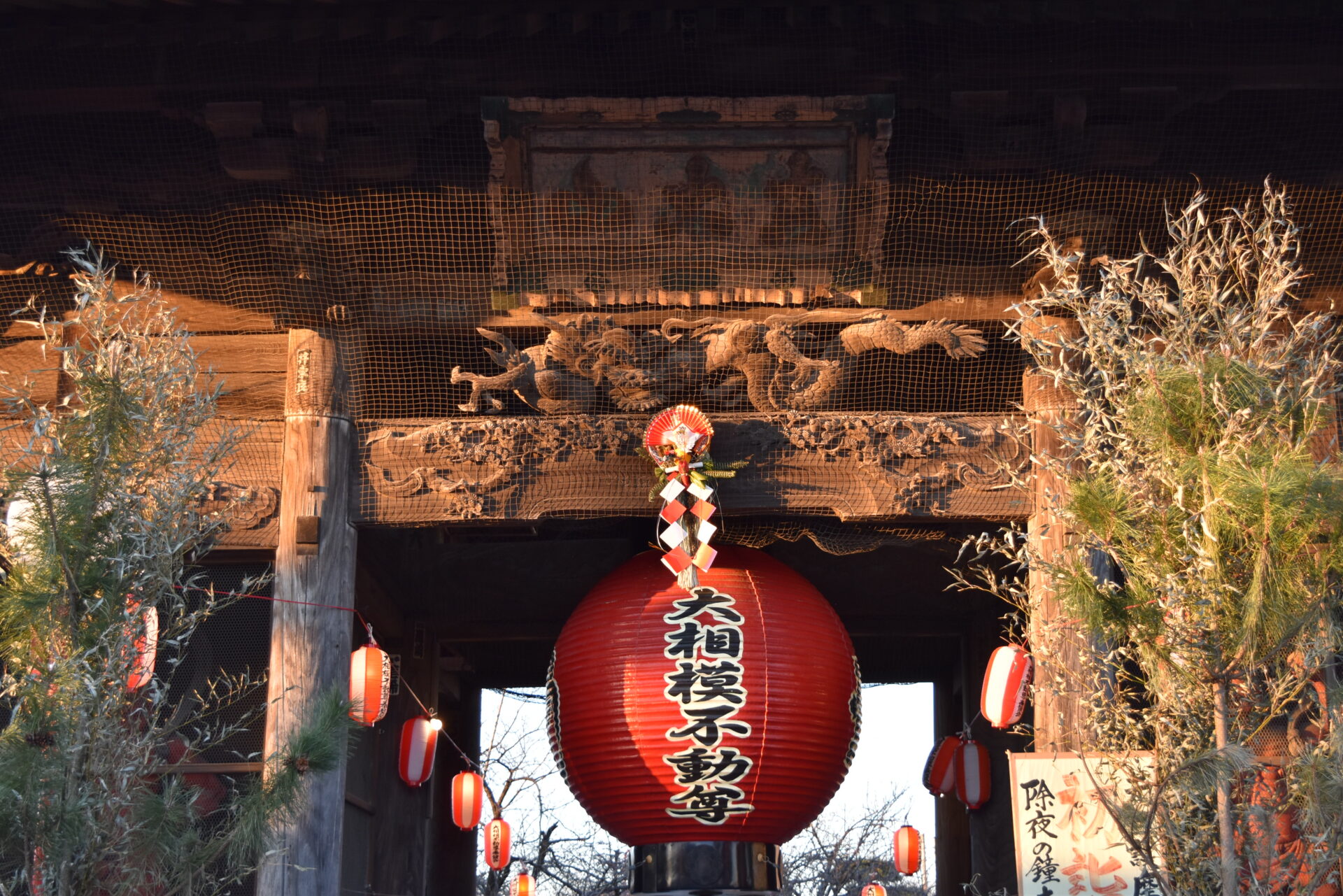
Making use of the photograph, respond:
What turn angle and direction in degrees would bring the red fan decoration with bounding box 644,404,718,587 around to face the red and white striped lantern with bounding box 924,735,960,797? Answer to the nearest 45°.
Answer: approximately 135° to its left

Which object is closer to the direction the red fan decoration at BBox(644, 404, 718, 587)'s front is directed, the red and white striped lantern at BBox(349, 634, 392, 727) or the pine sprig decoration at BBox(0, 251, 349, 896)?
the pine sprig decoration

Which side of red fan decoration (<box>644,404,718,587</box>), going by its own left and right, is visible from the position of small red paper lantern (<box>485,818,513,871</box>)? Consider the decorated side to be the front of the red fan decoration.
back

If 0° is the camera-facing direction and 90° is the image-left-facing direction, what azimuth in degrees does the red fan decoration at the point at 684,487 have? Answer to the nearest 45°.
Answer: approximately 0°

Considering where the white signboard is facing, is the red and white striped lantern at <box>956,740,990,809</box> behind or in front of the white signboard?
behind

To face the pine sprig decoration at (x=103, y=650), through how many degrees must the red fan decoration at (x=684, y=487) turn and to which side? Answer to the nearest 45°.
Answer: approximately 45° to its right

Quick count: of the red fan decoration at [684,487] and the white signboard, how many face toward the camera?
2

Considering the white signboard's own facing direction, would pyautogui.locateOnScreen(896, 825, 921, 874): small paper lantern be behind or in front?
behind
